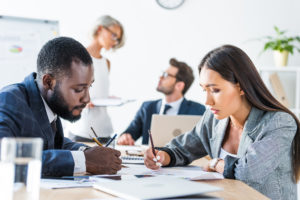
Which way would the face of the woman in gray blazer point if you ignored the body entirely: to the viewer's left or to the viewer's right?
to the viewer's left

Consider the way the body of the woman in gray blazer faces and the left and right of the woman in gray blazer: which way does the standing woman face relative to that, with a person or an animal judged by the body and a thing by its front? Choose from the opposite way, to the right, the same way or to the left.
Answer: to the left

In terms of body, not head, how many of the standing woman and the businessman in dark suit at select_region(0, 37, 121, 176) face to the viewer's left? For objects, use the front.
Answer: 0

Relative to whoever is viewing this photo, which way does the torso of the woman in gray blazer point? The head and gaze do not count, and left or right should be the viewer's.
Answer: facing the viewer and to the left of the viewer

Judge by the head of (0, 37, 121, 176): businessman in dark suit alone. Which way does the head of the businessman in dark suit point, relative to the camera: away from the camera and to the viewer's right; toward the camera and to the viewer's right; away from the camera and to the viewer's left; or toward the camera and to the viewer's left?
toward the camera and to the viewer's right

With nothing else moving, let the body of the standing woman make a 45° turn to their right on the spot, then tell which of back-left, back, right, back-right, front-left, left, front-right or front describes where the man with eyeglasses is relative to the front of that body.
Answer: left

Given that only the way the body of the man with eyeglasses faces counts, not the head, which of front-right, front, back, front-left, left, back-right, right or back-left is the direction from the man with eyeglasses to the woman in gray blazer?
front-left

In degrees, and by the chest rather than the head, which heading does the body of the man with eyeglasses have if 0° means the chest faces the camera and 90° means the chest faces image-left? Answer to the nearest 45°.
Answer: approximately 45°

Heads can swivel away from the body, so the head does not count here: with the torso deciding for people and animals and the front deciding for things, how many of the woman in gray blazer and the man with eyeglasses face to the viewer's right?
0

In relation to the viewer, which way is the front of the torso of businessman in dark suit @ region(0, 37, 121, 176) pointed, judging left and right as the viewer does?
facing the viewer and to the right of the viewer

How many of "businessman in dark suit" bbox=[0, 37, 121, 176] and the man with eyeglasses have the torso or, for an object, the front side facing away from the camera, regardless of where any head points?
0

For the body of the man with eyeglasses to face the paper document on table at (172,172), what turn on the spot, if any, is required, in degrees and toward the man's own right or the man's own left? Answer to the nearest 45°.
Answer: approximately 45° to the man's own left

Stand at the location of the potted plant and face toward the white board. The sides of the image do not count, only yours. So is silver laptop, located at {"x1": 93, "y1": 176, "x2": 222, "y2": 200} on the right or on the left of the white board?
left

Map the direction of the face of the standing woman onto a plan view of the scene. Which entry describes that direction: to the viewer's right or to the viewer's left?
to the viewer's right

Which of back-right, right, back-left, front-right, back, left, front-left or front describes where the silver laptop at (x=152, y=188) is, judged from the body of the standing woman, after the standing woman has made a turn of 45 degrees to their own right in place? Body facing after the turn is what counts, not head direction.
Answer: front

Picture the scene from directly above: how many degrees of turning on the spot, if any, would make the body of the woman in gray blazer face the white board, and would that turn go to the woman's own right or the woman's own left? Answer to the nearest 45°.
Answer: approximately 90° to the woman's own right
